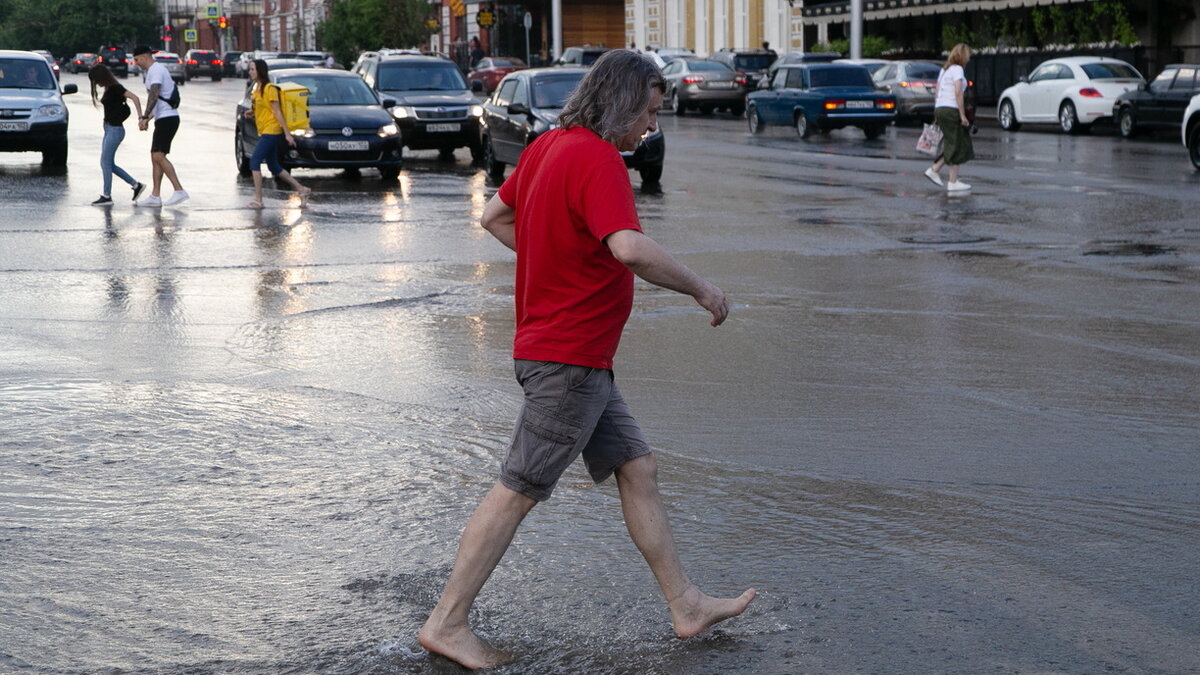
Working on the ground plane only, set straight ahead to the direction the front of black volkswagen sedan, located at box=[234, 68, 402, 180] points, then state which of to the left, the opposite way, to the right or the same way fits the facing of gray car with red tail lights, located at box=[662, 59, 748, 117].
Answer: the opposite way

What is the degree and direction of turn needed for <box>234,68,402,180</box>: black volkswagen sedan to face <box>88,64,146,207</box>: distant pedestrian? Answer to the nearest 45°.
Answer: approximately 90° to its right

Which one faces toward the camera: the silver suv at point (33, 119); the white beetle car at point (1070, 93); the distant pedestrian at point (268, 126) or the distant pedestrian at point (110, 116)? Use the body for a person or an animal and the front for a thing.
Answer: the silver suv

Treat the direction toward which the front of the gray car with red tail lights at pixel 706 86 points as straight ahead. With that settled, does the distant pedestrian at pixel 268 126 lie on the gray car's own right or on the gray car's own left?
on the gray car's own left

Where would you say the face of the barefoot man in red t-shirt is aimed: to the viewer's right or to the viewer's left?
to the viewer's right

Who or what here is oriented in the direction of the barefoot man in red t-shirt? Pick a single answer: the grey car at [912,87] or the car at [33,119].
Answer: the car at [33,119]

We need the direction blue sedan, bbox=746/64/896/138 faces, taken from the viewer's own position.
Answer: facing away from the viewer and to the left of the viewer
